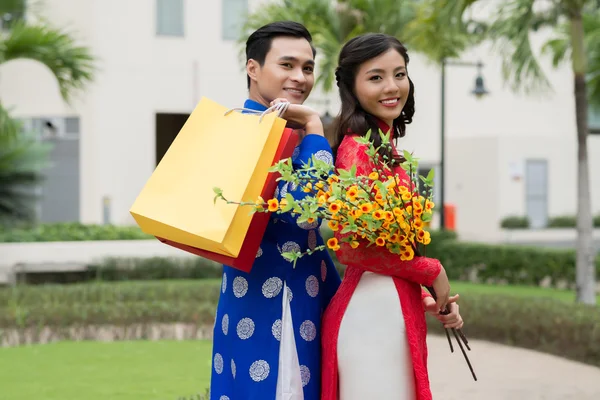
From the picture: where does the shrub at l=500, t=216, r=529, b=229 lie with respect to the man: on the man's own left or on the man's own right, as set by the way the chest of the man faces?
on the man's own left

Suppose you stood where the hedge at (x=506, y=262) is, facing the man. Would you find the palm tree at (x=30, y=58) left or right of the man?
right

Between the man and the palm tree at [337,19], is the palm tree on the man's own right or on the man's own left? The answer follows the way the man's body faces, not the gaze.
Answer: on the man's own left
